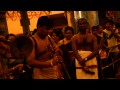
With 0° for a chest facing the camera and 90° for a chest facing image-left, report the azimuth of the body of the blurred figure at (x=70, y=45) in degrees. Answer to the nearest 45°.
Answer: approximately 0°

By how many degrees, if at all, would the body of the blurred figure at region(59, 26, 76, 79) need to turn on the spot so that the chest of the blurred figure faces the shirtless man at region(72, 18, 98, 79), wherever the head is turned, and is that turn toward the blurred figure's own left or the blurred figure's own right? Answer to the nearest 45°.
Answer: approximately 45° to the blurred figure's own left

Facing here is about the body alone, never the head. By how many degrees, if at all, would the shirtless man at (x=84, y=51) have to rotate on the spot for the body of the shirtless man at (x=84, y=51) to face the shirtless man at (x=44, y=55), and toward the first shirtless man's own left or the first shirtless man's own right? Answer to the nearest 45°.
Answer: approximately 45° to the first shirtless man's own right

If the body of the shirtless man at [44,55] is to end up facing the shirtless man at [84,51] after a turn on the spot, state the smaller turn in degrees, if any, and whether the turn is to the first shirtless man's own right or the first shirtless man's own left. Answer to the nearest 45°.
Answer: approximately 90° to the first shirtless man's own left

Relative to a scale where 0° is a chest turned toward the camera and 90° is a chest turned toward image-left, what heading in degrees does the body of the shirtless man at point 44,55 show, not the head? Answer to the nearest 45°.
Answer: approximately 315°

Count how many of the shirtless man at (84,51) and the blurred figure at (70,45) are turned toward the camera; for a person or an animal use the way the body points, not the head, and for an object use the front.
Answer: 2
